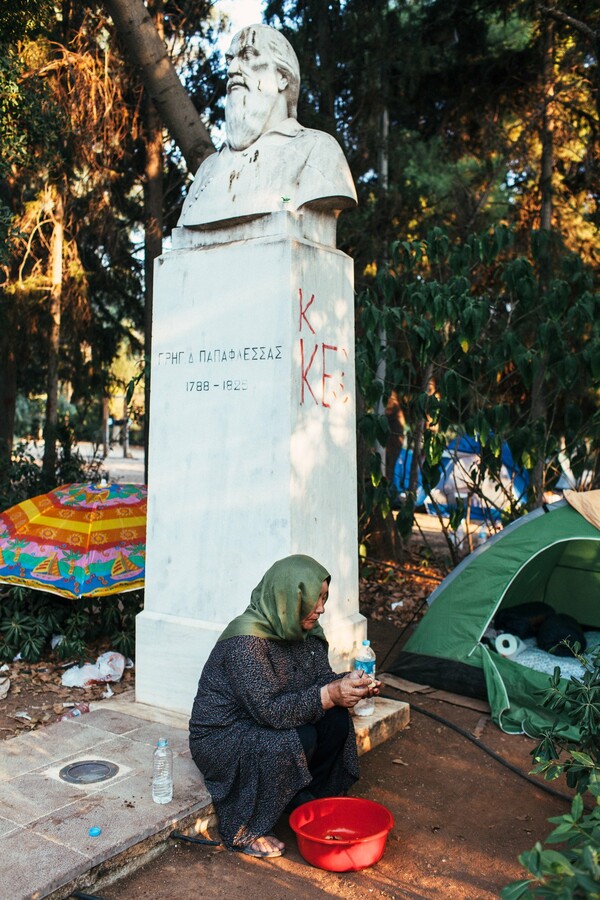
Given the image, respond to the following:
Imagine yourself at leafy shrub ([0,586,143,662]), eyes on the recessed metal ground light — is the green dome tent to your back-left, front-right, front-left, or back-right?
front-left

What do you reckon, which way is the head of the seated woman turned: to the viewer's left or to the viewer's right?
to the viewer's right

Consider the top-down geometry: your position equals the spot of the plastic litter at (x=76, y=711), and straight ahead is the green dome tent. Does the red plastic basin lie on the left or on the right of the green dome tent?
right

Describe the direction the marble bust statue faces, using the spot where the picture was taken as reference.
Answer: facing the viewer and to the left of the viewer

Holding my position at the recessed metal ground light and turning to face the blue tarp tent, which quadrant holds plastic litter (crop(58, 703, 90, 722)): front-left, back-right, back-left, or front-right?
front-left

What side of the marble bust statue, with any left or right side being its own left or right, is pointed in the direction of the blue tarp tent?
back
